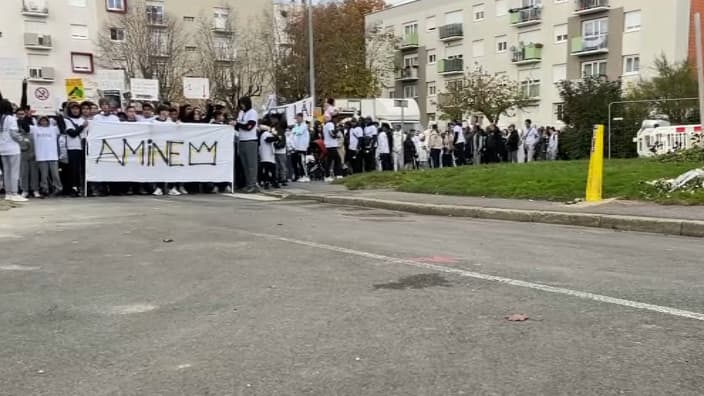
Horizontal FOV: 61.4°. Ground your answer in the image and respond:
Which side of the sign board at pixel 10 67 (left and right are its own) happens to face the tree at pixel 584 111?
left

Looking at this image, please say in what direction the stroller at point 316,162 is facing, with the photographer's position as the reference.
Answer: facing the viewer and to the left of the viewer

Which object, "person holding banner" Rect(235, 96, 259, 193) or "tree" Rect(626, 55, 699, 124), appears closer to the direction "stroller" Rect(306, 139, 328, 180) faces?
the person holding banner

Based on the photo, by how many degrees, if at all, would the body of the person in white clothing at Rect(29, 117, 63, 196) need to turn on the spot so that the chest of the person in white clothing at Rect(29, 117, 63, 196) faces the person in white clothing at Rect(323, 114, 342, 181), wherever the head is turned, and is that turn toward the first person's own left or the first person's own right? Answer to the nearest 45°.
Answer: approximately 90° to the first person's own left

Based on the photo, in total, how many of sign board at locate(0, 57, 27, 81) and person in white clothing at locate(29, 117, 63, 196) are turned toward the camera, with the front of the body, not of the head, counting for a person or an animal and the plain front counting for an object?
2

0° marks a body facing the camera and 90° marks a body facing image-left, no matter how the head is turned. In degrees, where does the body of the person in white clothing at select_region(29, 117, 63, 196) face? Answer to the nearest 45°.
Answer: approximately 0°

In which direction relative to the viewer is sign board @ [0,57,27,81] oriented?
toward the camera
